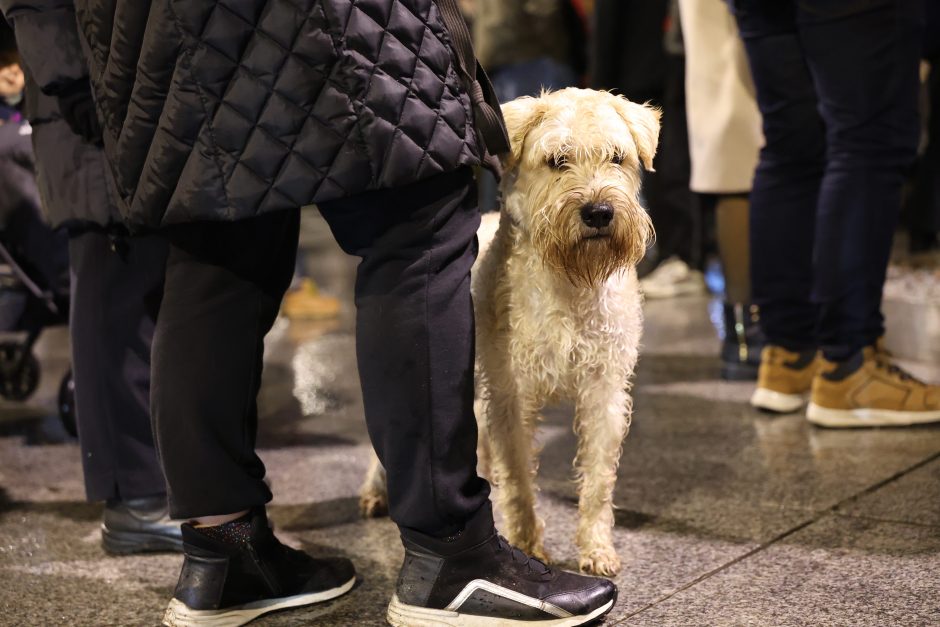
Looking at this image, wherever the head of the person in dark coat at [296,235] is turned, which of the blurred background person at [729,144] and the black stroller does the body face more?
the blurred background person
